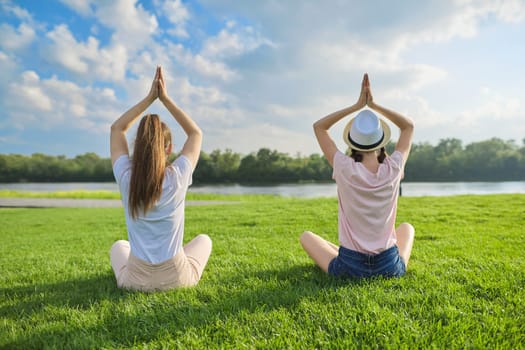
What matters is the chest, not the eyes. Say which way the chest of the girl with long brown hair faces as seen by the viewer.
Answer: away from the camera

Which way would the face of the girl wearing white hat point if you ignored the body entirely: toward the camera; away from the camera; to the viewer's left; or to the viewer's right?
away from the camera

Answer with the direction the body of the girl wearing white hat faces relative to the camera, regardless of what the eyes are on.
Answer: away from the camera
